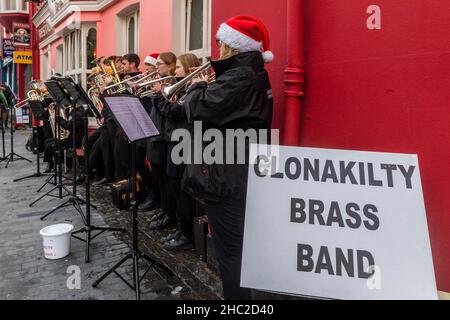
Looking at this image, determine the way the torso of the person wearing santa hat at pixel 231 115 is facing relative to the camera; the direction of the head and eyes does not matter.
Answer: to the viewer's left

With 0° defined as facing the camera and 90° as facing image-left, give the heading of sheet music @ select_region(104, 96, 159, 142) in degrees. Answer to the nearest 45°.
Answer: approximately 315°

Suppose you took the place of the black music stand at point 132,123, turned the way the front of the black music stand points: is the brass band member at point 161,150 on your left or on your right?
on your left

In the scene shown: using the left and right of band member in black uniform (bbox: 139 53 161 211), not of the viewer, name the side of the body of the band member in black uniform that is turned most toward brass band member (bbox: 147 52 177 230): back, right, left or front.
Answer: left

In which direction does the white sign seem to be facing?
toward the camera

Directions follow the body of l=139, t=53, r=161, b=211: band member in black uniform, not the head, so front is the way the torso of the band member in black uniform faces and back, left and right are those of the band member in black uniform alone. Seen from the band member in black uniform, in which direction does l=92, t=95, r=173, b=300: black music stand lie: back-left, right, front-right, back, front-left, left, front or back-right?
left

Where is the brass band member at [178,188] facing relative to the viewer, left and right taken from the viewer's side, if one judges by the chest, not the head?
facing to the left of the viewer

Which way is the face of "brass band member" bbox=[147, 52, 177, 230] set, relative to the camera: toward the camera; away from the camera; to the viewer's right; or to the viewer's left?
to the viewer's left

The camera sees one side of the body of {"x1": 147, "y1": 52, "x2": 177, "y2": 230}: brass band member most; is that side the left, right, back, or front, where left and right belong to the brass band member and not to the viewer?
left

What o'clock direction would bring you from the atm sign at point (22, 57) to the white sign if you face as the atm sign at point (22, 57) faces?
The white sign is roughly at 12 o'clock from the atm sign.

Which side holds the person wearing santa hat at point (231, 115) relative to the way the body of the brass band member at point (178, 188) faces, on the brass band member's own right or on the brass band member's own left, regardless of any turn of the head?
on the brass band member's own left

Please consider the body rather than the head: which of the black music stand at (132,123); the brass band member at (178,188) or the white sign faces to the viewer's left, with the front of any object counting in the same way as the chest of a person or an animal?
the brass band member

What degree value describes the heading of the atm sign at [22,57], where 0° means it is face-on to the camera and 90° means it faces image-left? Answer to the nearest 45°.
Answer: approximately 0°
